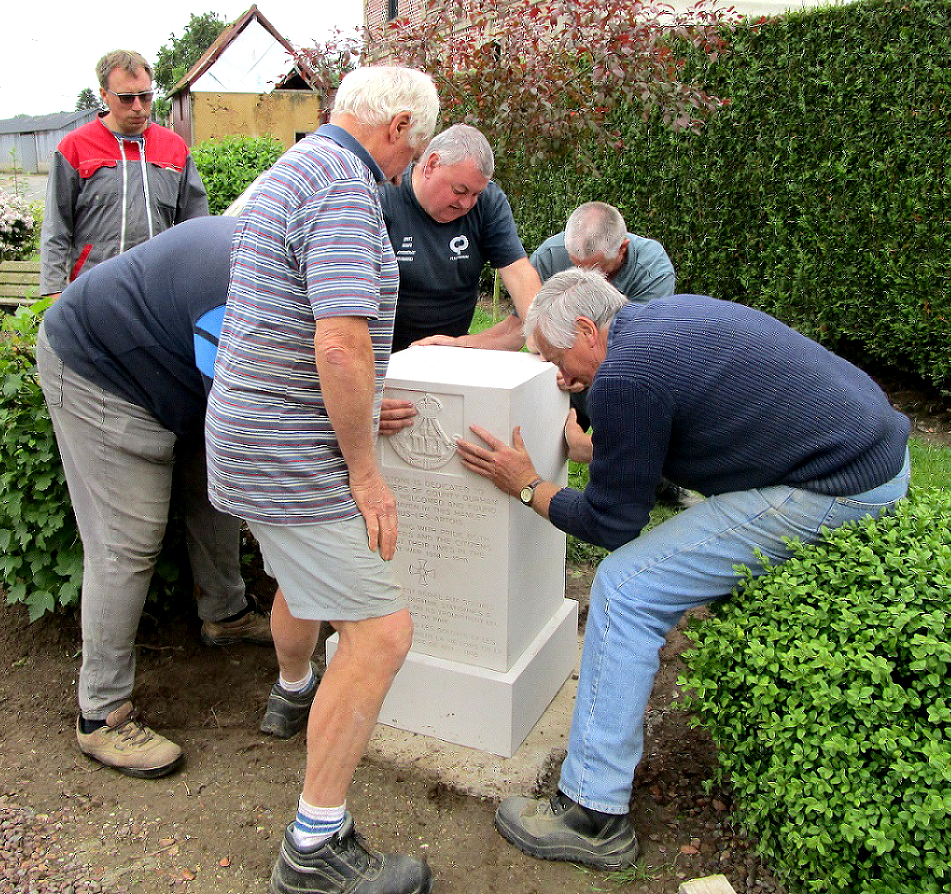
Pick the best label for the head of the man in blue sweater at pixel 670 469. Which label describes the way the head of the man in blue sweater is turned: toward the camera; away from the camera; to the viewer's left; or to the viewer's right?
to the viewer's left

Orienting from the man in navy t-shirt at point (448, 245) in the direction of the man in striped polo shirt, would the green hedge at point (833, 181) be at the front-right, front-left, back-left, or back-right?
back-left

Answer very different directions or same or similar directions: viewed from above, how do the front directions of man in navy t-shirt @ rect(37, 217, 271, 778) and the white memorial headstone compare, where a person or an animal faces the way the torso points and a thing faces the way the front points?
very different directions

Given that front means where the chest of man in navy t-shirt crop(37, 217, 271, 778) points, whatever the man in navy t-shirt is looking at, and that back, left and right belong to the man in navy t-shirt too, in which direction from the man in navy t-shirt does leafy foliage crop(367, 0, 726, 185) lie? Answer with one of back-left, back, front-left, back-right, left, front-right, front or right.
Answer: front-left

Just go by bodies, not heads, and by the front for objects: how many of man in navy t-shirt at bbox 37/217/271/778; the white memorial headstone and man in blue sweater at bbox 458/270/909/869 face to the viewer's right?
1

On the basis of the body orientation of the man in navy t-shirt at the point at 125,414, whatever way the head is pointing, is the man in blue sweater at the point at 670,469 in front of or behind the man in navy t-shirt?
in front

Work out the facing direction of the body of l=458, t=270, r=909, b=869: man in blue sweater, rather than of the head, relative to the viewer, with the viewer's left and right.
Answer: facing to the left of the viewer

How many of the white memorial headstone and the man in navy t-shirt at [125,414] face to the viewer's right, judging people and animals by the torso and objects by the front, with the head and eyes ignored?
1

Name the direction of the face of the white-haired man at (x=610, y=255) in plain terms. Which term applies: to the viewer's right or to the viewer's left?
to the viewer's left

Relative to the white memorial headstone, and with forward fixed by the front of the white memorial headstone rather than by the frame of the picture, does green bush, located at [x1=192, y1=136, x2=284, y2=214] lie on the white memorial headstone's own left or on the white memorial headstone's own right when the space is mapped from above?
on the white memorial headstone's own right

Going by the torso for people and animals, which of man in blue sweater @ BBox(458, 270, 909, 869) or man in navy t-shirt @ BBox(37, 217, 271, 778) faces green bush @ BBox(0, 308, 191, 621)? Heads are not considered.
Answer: the man in blue sweater

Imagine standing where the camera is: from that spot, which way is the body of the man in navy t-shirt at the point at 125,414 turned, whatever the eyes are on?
to the viewer's right

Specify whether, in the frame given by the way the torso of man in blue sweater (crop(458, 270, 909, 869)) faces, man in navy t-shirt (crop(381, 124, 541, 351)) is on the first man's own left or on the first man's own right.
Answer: on the first man's own right

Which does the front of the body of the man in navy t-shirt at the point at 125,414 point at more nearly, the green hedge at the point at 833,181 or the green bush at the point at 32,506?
the green hedge

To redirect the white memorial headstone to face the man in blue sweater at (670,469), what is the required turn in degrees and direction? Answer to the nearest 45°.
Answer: approximately 90° to its left
